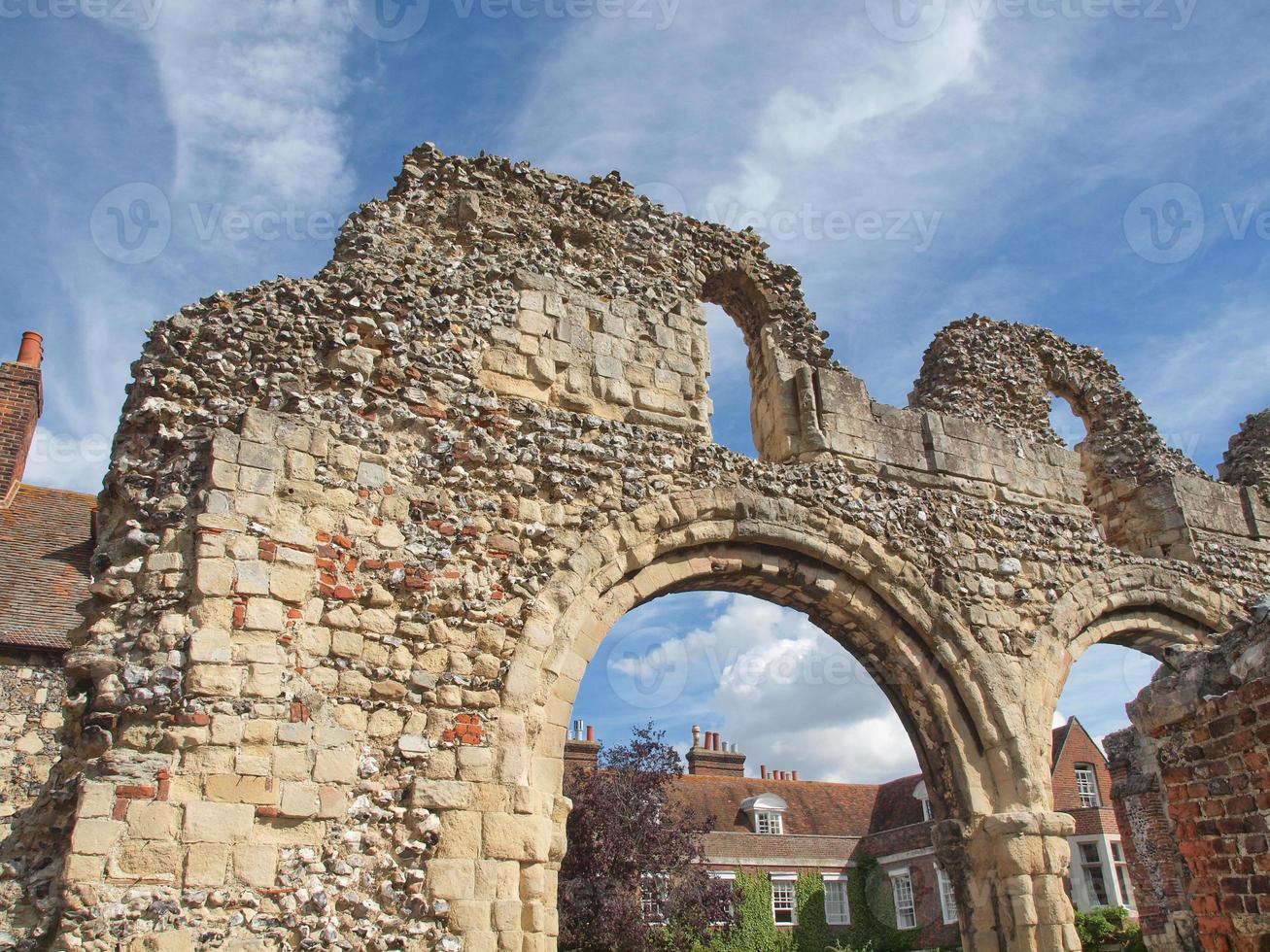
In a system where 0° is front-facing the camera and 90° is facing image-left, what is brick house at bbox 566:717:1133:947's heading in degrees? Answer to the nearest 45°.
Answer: approximately 0°

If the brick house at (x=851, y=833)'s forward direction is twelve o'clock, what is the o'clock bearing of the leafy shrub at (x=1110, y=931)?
The leafy shrub is roughly at 11 o'clock from the brick house.

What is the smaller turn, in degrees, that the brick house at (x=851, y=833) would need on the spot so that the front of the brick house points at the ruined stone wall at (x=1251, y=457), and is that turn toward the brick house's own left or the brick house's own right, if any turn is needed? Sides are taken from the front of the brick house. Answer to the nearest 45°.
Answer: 0° — it already faces it

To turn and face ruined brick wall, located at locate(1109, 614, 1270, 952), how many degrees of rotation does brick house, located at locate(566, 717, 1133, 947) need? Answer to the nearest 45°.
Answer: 0° — it already faces it

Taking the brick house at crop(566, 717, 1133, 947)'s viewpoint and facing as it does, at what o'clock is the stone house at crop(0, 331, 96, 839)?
the stone house at crop(0, 331, 96, 839) is roughly at 1 o'clock from the brick house at crop(566, 717, 1133, 947).
